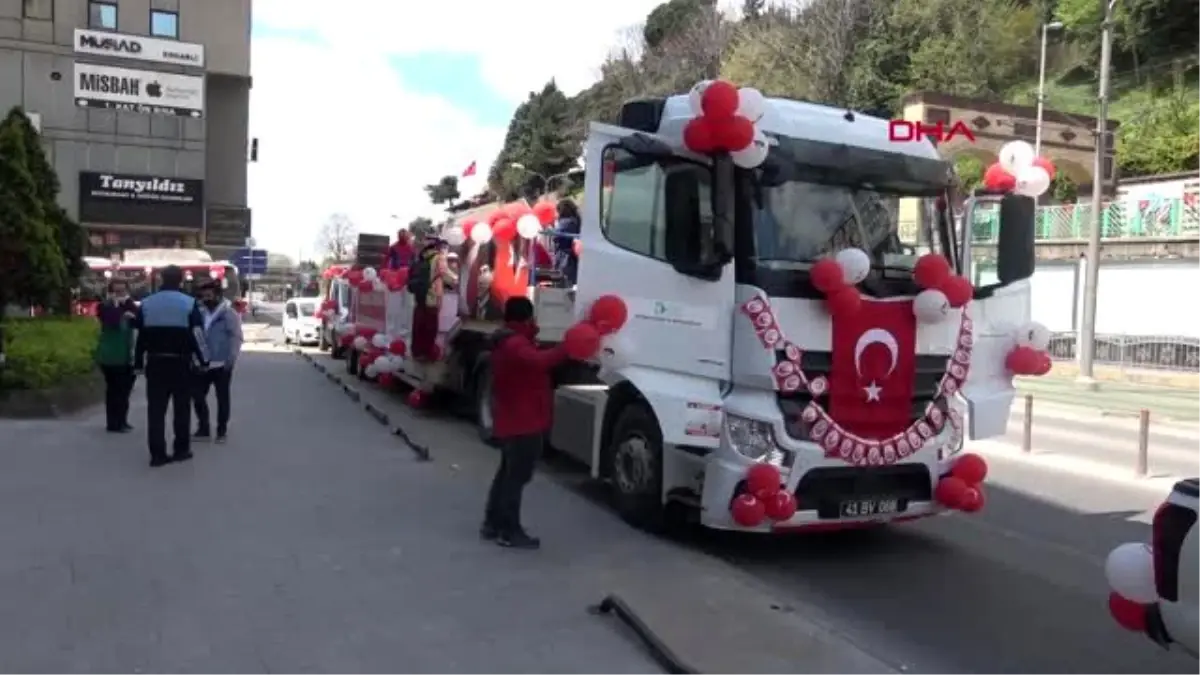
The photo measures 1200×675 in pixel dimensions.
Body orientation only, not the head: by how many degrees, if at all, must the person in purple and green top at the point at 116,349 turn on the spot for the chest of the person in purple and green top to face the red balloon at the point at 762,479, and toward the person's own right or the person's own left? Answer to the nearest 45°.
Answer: approximately 45° to the person's own left

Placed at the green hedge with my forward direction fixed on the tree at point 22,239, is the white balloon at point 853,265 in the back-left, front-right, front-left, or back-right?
back-right

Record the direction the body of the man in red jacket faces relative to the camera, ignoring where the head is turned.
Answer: to the viewer's right

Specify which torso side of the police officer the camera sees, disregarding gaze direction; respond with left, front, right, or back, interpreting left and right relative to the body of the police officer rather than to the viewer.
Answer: back

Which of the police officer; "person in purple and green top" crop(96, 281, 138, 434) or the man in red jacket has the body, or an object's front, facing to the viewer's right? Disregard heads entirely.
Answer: the man in red jacket

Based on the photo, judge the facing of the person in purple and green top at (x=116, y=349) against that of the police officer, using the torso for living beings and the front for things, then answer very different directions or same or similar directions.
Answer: very different directions

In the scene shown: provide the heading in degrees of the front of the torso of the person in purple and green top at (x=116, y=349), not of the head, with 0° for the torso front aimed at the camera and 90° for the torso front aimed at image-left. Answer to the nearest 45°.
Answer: approximately 0°

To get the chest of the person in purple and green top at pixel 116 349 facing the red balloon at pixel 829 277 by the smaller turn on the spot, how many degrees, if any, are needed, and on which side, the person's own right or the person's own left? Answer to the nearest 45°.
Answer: approximately 45° to the person's own left

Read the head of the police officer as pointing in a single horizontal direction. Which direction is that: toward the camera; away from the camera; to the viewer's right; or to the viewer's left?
away from the camera

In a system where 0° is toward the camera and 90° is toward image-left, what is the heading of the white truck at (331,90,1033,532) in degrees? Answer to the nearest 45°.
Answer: approximately 315°

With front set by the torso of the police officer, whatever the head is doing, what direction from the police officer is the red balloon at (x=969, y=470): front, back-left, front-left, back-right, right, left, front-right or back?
back-right
